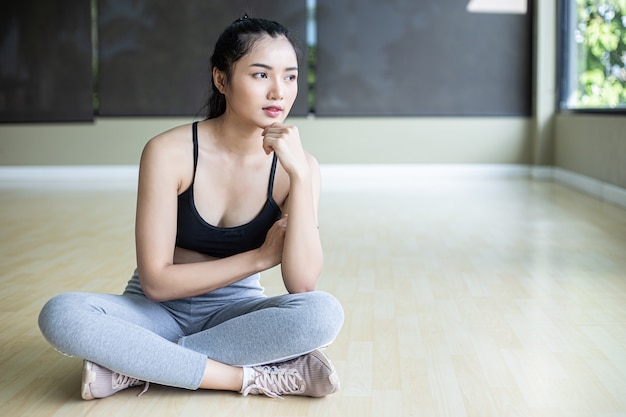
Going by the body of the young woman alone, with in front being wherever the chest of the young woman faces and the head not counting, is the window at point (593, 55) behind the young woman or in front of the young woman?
behind

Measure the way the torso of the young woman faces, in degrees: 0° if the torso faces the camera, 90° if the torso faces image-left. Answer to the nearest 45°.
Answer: approximately 0°

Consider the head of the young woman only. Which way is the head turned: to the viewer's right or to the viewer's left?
to the viewer's right
